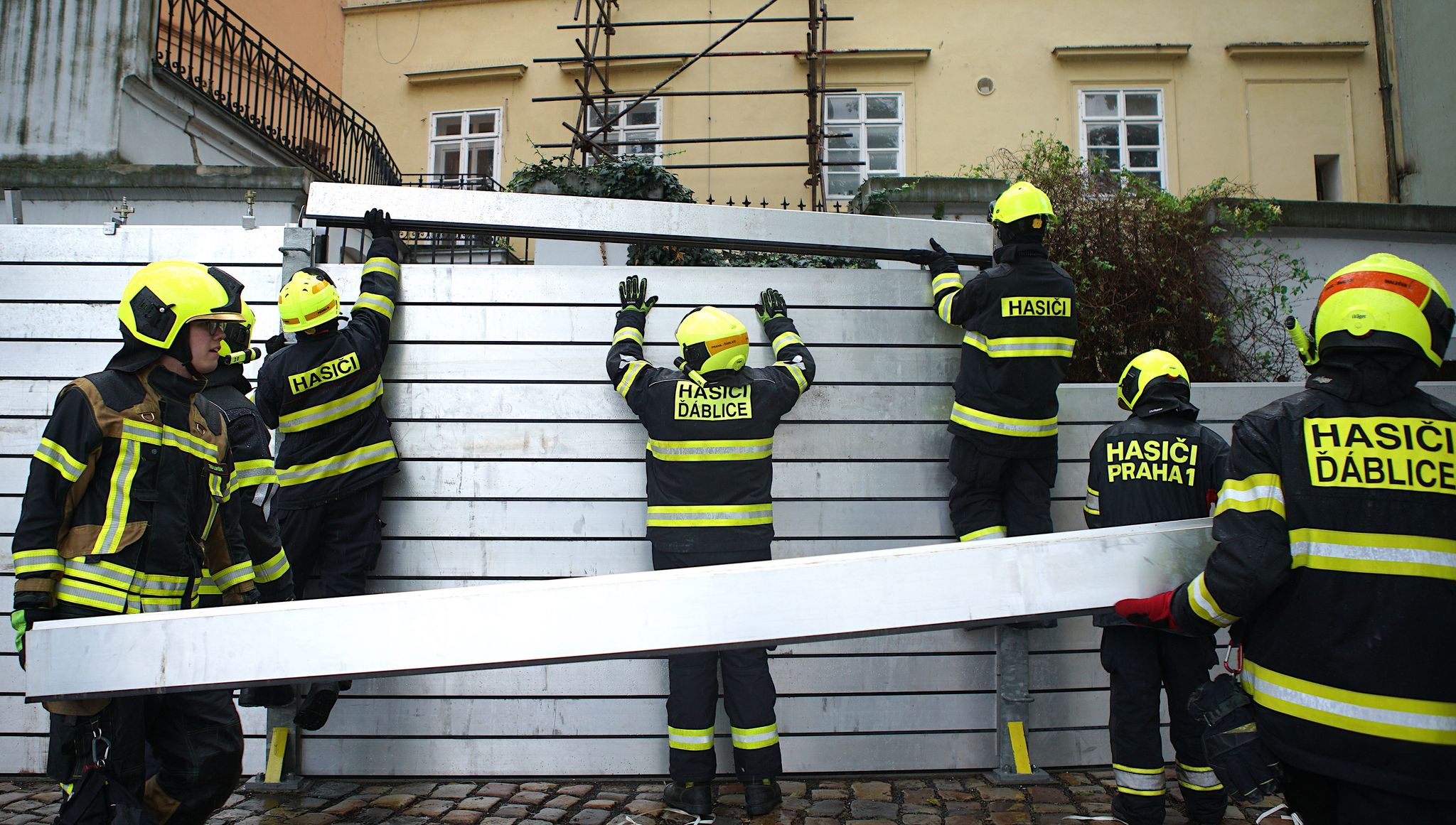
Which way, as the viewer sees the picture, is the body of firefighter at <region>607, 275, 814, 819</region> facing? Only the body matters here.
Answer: away from the camera

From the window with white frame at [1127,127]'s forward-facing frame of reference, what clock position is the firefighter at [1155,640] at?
The firefighter is roughly at 12 o'clock from the window with white frame.

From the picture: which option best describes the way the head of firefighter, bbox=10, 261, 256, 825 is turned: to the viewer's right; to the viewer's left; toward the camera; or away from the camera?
to the viewer's right

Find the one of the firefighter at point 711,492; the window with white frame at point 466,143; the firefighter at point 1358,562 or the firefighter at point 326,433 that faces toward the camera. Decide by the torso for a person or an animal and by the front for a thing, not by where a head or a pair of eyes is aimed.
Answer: the window with white frame

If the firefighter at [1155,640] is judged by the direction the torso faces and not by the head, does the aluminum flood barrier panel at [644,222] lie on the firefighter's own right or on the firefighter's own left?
on the firefighter's own left

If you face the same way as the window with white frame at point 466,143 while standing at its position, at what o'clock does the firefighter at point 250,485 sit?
The firefighter is roughly at 12 o'clock from the window with white frame.

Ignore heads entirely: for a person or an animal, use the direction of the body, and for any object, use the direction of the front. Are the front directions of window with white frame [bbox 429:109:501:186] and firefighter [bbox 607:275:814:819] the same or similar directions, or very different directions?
very different directions

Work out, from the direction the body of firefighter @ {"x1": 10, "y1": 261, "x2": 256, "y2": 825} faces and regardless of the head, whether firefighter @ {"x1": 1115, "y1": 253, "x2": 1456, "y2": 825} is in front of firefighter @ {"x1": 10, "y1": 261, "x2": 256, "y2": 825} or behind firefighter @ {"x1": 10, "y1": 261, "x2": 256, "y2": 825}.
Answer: in front

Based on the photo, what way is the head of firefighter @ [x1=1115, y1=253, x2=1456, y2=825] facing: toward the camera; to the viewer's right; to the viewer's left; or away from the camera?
away from the camera

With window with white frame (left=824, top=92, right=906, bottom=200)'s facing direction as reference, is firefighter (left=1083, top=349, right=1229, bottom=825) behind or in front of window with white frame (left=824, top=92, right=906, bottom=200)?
in front

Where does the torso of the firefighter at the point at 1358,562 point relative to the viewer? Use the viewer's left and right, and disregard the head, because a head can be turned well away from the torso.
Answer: facing away from the viewer

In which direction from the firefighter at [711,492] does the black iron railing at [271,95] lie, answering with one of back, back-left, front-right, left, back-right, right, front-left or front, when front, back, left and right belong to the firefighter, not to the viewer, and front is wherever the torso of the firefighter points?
front-left

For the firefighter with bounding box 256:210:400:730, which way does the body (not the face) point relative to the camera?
away from the camera

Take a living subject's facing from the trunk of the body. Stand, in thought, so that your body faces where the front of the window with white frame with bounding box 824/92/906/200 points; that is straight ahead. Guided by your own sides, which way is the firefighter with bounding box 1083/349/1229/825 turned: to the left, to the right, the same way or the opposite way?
the opposite way

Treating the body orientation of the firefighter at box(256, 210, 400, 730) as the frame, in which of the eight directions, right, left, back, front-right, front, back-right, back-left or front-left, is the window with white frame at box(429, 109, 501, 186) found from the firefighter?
front

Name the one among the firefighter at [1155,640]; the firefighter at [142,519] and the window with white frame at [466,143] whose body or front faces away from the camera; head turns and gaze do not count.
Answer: the firefighter at [1155,640]

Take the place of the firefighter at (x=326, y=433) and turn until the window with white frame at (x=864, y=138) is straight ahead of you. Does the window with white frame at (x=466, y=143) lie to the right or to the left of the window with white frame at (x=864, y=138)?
left

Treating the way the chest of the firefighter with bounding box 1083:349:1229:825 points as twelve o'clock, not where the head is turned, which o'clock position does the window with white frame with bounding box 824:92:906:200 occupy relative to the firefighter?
The window with white frame is roughly at 11 o'clock from the firefighter.

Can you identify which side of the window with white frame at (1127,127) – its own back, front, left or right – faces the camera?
front

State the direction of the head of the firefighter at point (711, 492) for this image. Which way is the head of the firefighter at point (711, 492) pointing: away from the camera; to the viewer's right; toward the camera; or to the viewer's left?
away from the camera

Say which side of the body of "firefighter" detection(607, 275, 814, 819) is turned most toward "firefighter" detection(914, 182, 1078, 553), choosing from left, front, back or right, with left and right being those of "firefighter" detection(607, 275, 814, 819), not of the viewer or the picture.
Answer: right
